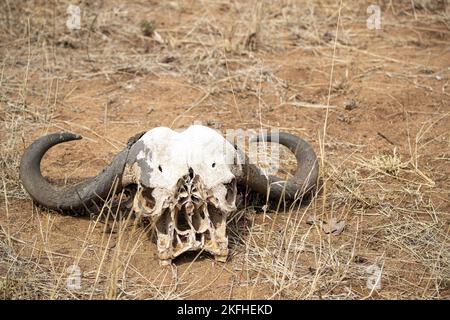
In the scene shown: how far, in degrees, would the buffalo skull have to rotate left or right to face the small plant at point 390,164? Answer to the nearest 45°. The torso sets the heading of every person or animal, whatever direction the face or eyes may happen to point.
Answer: approximately 135° to its left

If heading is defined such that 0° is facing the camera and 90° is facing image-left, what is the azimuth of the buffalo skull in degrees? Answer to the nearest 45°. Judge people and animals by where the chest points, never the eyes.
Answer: approximately 0°
